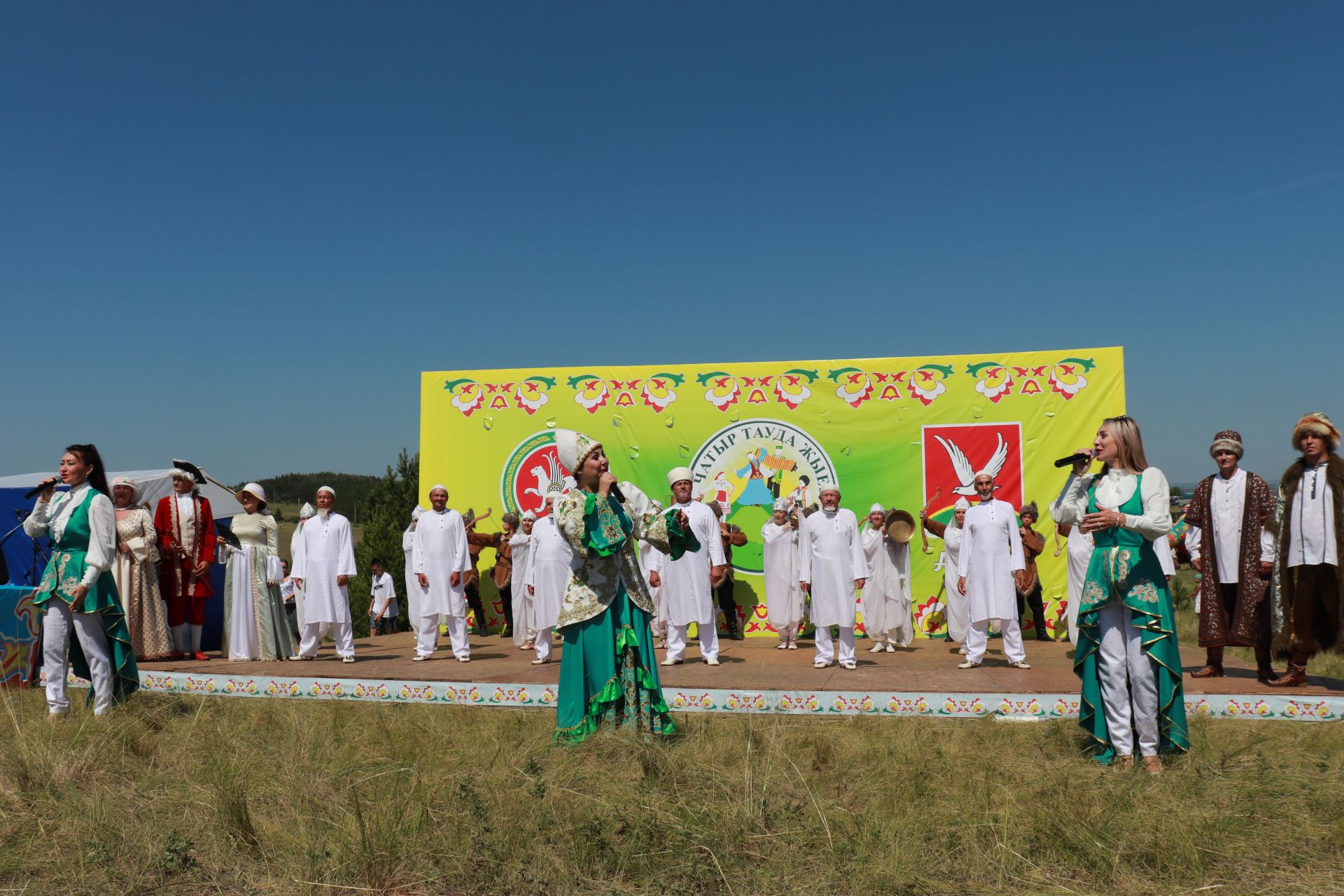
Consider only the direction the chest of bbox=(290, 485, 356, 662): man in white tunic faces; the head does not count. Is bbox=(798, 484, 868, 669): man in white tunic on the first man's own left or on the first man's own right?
on the first man's own left

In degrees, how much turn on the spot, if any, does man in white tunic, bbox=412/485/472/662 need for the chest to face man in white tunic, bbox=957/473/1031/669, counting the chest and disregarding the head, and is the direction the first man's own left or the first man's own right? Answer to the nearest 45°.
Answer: approximately 45° to the first man's own left

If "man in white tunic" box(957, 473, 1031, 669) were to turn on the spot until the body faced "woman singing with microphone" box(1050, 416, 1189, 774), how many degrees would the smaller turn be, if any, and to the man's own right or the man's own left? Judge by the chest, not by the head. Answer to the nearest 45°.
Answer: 0° — they already face them

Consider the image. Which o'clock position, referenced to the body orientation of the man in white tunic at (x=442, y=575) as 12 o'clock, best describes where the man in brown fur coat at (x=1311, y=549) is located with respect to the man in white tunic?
The man in brown fur coat is roughly at 10 o'clock from the man in white tunic.

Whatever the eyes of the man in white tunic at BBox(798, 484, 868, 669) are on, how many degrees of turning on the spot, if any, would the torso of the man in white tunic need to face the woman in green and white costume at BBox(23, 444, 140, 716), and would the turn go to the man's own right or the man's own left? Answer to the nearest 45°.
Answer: approximately 45° to the man's own right

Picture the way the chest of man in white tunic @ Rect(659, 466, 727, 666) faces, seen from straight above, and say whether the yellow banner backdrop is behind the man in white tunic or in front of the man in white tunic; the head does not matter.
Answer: behind
